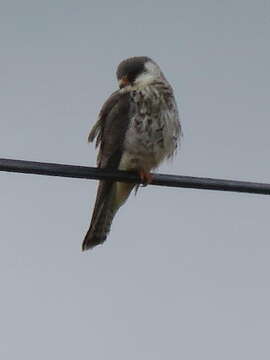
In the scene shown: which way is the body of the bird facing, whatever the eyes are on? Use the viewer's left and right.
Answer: facing the viewer and to the right of the viewer
